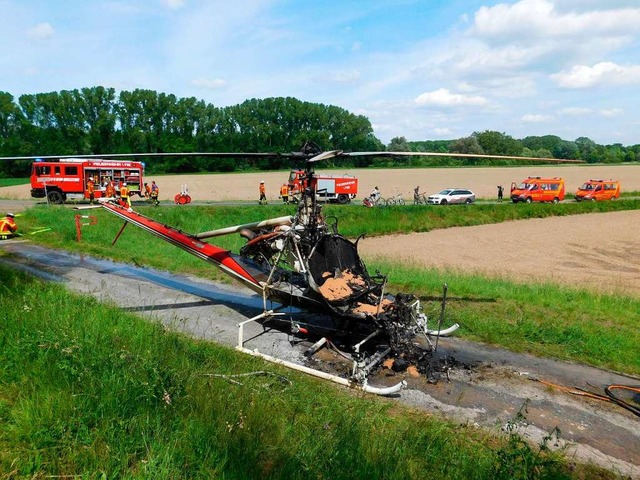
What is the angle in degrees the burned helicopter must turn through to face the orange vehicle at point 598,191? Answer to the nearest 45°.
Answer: approximately 90° to its left

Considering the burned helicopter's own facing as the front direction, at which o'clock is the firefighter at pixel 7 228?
The firefighter is roughly at 6 o'clock from the burned helicopter.

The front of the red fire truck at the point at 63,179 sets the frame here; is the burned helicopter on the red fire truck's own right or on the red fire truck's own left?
on the red fire truck's own left

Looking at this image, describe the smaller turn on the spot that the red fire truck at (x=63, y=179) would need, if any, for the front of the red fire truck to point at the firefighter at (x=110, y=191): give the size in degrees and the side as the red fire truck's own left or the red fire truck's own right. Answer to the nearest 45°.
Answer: approximately 135° to the red fire truck's own left

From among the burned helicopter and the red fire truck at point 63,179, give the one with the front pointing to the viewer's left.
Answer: the red fire truck

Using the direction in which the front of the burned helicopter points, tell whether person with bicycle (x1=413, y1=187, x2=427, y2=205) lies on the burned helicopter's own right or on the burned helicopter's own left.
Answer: on the burned helicopter's own left

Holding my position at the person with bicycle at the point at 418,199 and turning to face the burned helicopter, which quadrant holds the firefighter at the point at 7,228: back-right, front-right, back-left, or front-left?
front-right

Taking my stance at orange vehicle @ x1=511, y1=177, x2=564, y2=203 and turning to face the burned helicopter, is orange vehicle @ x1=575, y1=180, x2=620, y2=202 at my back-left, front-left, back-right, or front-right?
back-left

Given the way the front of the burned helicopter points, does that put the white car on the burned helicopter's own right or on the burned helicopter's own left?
on the burned helicopter's own left

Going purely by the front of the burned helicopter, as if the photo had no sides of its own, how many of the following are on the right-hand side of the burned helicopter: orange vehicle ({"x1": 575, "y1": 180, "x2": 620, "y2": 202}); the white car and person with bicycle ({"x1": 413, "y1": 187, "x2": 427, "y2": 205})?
0

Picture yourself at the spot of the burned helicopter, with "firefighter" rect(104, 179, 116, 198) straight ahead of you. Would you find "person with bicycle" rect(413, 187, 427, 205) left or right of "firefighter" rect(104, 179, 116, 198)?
right

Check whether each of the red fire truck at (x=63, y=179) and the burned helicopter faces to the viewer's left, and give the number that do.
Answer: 1

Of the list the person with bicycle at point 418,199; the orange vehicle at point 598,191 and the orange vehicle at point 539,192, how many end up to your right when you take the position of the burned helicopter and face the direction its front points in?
0

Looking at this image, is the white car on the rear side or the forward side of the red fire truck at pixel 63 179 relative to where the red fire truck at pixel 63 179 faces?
on the rear side

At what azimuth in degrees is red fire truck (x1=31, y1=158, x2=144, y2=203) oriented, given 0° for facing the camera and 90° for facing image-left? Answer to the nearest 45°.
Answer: approximately 90°
